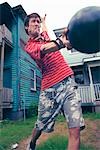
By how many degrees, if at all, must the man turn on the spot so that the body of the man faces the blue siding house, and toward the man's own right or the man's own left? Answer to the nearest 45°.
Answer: approximately 135° to the man's own left

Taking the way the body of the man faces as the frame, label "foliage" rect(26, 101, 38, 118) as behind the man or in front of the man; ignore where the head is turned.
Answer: behind

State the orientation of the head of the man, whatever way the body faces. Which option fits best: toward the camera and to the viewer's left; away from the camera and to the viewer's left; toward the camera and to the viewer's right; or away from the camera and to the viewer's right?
toward the camera and to the viewer's right

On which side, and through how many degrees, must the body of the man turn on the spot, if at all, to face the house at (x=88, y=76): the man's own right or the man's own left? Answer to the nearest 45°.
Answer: approximately 135° to the man's own left

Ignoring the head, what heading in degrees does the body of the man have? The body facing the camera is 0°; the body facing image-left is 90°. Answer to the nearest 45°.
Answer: approximately 315°
